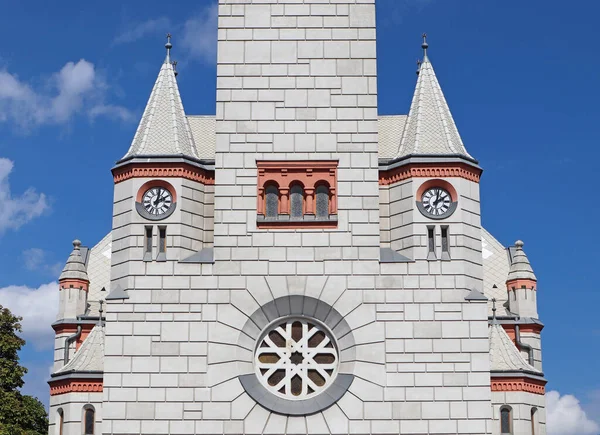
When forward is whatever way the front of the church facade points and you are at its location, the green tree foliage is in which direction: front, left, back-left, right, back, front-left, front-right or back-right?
back-right

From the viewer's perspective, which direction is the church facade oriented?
toward the camera
